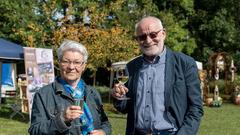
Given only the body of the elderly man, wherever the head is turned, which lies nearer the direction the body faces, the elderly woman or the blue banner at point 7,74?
the elderly woman

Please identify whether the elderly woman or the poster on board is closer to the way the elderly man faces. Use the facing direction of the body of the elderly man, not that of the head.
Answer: the elderly woman

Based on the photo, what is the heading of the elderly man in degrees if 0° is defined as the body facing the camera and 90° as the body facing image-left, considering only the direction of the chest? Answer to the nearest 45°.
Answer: approximately 45°

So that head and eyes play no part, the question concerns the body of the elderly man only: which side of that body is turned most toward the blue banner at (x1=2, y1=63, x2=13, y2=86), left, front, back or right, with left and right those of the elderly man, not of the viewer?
right

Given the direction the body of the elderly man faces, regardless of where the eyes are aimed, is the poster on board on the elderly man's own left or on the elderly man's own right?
on the elderly man's own right
